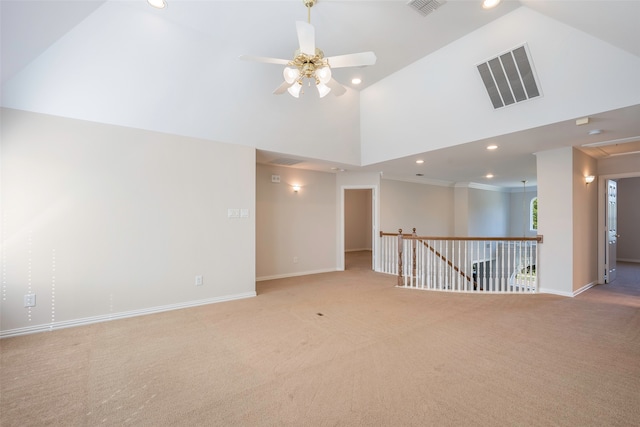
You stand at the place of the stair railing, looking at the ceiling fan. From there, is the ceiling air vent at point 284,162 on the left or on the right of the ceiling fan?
right

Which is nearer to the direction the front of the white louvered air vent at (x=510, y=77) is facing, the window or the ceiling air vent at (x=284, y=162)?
the ceiling air vent

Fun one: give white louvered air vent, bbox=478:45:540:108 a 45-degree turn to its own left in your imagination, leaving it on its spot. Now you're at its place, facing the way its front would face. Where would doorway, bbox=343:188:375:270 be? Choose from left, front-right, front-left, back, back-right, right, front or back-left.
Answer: back-right

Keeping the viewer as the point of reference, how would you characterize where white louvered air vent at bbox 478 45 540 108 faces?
facing the viewer and to the left of the viewer

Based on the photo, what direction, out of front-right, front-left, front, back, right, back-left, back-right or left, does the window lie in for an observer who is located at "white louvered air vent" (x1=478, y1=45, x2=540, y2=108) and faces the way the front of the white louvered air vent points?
back-right

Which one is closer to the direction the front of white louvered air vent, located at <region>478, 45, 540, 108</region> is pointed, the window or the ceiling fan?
the ceiling fan

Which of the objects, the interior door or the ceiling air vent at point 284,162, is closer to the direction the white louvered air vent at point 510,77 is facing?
the ceiling air vent

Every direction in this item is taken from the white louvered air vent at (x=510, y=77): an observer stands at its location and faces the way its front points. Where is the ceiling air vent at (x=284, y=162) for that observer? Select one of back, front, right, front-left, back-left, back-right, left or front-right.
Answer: front-right

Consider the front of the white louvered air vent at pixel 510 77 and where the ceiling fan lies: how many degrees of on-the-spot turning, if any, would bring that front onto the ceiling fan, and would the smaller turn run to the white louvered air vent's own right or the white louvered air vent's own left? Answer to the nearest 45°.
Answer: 0° — it already faces it
